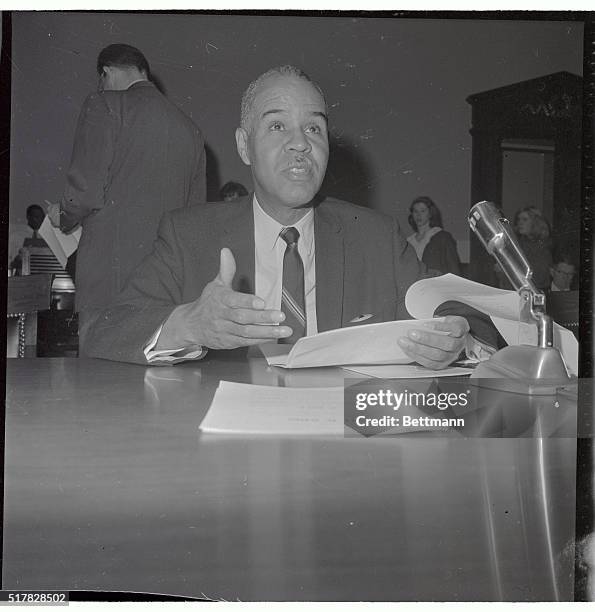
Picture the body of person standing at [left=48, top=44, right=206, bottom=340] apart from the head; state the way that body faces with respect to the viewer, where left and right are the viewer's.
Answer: facing away from the viewer and to the left of the viewer

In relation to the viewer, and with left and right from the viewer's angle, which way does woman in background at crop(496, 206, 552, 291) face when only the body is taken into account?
facing the viewer and to the left of the viewer

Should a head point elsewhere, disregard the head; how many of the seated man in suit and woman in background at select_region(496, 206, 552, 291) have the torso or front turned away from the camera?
0

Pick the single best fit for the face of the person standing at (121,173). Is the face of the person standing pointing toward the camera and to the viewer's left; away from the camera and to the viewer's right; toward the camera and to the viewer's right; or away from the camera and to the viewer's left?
away from the camera and to the viewer's left

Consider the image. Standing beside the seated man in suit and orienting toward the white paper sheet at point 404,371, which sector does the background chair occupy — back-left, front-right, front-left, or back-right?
back-right

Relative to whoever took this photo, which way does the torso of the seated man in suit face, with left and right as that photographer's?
facing the viewer
